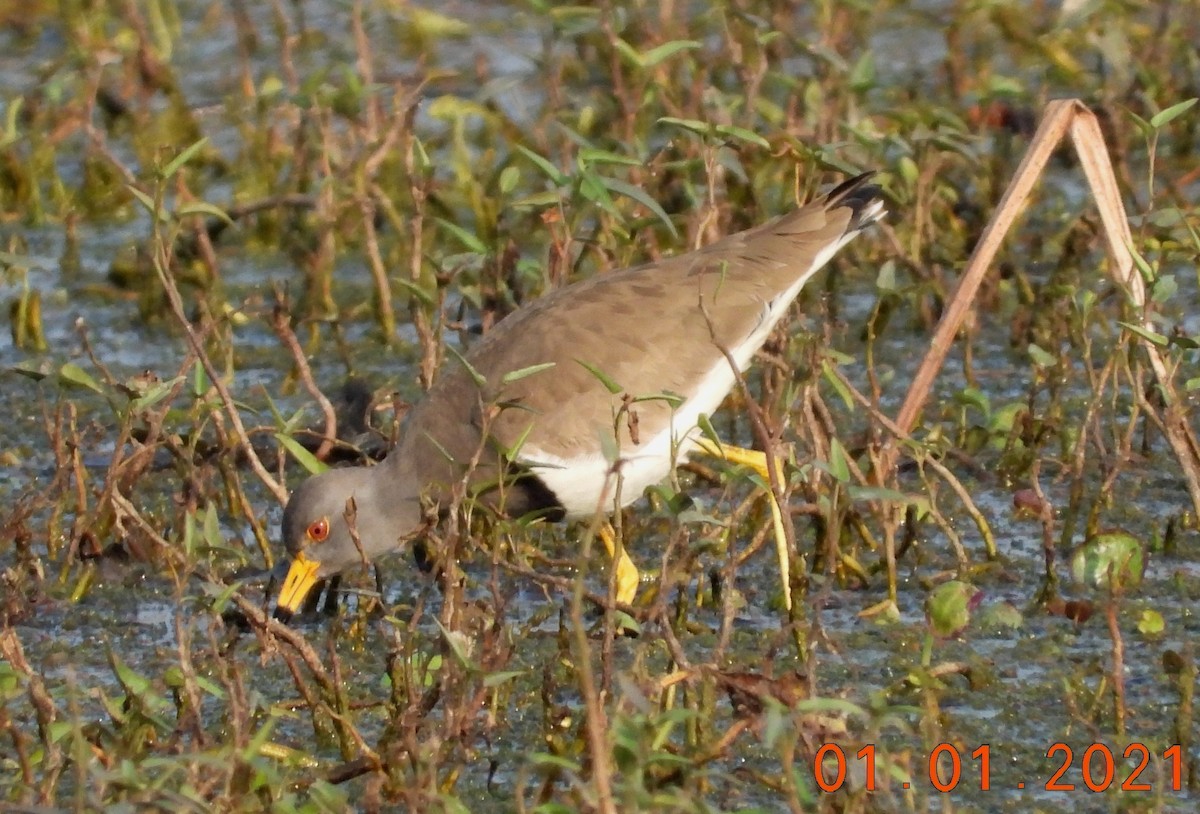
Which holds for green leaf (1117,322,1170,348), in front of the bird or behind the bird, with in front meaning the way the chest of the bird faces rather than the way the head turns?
behind

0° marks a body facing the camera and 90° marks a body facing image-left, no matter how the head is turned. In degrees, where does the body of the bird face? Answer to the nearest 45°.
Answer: approximately 90°
